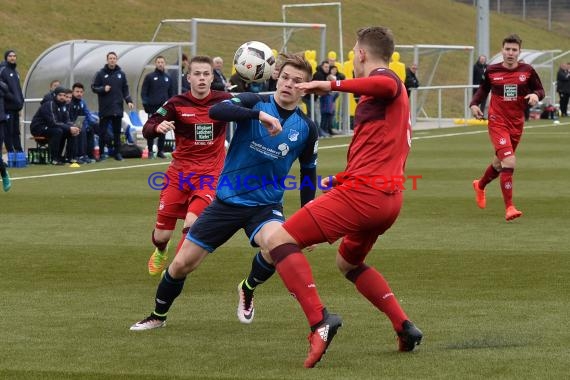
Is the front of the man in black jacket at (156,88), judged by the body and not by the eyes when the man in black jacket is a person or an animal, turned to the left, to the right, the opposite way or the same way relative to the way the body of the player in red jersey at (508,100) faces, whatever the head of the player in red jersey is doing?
the same way

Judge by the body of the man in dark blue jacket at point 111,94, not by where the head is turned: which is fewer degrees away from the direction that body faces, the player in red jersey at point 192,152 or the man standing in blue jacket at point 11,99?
the player in red jersey

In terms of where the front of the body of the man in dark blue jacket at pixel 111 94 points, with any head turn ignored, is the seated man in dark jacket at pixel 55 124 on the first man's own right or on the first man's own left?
on the first man's own right

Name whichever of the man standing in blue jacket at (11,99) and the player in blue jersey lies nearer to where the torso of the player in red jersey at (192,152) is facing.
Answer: the player in blue jersey

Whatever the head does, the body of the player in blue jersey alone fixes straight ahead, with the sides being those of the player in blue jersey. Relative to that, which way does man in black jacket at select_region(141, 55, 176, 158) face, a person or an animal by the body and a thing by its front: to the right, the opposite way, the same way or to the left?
the same way

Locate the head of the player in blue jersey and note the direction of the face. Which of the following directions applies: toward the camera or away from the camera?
toward the camera

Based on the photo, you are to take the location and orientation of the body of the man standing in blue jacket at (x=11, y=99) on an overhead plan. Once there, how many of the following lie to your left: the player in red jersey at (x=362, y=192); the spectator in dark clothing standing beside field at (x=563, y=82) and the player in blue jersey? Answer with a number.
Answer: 1

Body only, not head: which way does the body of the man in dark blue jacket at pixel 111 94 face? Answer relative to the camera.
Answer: toward the camera

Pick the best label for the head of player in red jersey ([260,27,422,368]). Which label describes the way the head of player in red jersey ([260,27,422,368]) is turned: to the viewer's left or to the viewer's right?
to the viewer's left

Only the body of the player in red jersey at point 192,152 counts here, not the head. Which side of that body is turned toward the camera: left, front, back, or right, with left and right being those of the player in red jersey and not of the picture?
front

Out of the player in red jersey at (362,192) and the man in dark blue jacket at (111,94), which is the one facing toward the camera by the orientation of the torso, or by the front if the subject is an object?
the man in dark blue jacket

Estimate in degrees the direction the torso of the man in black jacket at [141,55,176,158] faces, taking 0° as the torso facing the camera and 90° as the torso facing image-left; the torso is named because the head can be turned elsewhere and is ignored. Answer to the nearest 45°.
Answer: approximately 0°

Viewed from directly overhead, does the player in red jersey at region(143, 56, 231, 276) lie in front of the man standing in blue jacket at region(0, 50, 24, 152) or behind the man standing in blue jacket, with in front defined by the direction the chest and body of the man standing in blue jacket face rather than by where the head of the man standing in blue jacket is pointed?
in front

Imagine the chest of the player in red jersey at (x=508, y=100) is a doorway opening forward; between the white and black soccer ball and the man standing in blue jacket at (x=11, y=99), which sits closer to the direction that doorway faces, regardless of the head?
the white and black soccer ball
